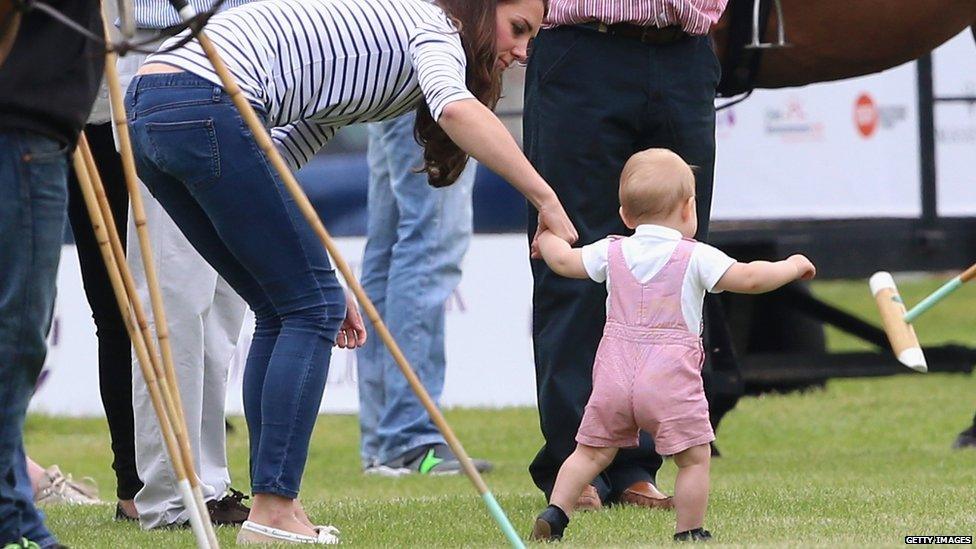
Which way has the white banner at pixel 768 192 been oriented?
toward the camera

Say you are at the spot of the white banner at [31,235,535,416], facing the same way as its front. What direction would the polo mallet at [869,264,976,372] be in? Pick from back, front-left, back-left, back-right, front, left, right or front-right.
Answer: front

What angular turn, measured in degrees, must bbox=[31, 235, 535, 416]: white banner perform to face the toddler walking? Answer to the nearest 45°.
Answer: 0° — it already faces them

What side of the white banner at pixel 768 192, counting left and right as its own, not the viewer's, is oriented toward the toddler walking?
front
